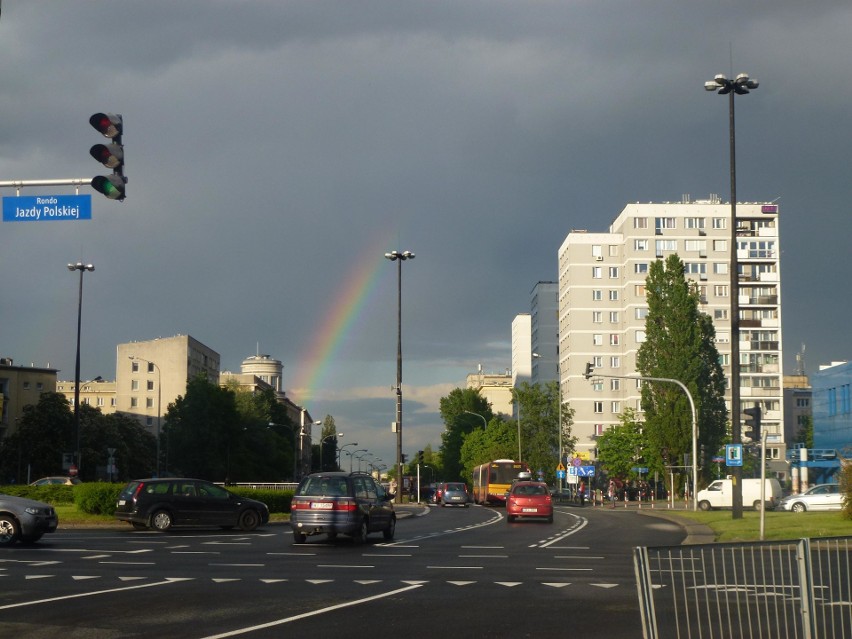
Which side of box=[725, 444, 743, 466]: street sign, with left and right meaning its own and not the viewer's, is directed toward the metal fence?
front

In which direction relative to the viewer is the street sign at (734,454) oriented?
toward the camera

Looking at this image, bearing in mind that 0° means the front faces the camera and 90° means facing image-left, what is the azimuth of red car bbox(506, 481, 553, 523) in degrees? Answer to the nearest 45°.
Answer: approximately 180°

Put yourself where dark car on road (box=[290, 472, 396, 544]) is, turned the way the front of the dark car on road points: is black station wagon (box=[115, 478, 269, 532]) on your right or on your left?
on your left

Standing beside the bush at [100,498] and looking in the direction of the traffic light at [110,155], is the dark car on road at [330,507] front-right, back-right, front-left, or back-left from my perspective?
front-left

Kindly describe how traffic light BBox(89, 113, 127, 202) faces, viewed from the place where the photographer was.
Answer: facing the viewer and to the left of the viewer

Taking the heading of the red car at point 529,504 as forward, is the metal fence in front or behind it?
behind

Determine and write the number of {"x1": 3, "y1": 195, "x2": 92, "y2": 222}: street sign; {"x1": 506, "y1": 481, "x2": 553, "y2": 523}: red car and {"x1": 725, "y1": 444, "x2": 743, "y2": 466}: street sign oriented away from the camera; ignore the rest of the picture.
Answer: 1

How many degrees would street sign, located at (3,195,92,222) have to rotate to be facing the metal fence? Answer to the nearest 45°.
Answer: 0° — it already faces it

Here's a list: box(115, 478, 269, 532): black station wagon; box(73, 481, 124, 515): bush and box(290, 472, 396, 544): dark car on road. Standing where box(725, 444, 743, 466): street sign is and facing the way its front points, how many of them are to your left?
0

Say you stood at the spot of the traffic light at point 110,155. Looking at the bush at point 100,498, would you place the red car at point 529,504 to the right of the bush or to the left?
right

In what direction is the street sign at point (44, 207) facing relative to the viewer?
toward the camera

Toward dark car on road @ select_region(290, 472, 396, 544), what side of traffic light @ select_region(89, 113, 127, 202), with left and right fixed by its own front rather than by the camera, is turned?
back

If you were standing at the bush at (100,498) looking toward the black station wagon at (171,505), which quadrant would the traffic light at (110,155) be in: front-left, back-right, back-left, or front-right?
front-right

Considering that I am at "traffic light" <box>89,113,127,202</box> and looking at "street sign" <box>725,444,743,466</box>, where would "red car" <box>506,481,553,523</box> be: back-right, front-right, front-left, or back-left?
front-left

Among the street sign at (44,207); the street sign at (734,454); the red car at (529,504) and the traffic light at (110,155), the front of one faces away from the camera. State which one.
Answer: the red car

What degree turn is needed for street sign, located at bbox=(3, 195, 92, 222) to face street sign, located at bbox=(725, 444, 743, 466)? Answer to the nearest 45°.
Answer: approximately 135° to its left
